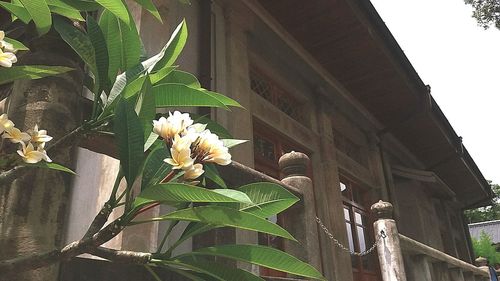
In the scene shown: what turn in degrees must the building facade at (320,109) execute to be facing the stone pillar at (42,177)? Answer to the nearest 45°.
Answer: approximately 45° to its right
